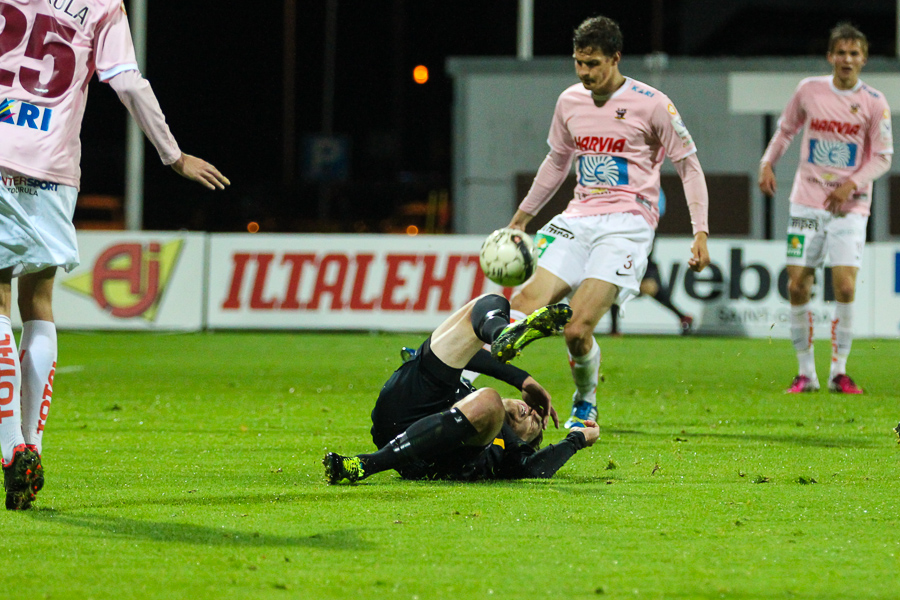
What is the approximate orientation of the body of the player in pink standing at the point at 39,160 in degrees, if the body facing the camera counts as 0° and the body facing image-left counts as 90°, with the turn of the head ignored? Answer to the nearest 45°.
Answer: approximately 180°

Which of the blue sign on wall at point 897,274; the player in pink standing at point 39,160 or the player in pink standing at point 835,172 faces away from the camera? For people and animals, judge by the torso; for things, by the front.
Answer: the player in pink standing at point 39,160

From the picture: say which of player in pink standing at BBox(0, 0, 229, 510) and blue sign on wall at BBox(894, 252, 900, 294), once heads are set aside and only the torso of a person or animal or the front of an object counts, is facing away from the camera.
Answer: the player in pink standing

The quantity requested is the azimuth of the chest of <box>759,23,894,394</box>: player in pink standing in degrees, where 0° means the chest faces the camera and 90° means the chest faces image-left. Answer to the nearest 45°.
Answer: approximately 0°

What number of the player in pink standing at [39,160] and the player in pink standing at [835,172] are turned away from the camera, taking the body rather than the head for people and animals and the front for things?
1

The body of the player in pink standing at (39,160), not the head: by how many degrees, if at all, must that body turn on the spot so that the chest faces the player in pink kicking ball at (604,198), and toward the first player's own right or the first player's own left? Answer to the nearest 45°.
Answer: approximately 45° to the first player's own right

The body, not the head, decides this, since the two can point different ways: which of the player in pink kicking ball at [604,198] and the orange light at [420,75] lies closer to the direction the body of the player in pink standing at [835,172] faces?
the player in pink kicking ball

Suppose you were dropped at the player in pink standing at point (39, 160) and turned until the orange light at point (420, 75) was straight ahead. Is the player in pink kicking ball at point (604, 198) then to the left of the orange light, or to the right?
right
